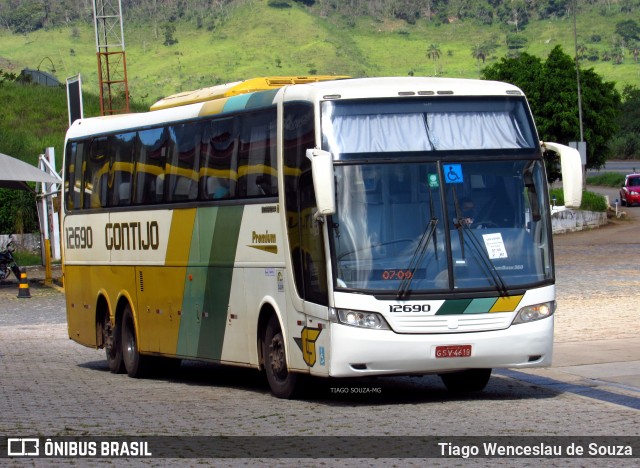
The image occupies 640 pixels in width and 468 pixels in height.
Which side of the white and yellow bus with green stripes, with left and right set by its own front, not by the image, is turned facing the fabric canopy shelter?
back

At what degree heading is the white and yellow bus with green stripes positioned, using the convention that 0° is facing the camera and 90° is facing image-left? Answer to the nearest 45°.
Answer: approximately 315°
